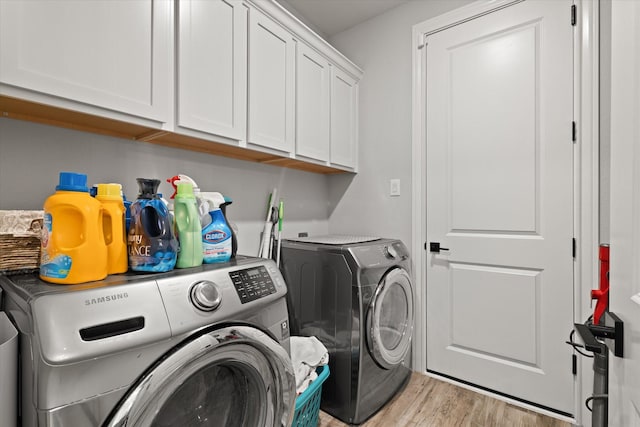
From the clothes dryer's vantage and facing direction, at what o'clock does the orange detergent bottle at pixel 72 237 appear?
The orange detergent bottle is roughly at 3 o'clock from the clothes dryer.

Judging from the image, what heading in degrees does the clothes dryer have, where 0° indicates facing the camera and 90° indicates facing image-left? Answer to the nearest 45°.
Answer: approximately 315°

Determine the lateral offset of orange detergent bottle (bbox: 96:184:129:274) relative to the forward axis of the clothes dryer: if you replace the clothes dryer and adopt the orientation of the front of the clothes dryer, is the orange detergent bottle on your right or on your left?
on your right

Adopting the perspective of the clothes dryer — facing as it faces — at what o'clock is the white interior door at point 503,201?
The white interior door is roughly at 10 o'clock from the clothes dryer.

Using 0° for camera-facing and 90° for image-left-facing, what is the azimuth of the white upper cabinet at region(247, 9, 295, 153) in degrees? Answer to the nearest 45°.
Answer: approximately 315°
